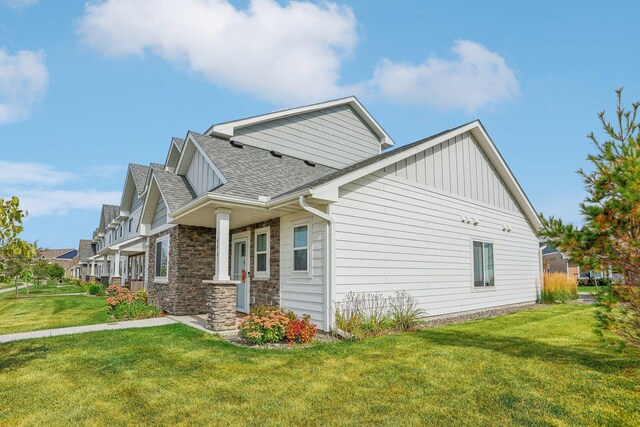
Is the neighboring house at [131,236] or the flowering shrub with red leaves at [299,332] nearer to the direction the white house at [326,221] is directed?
the flowering shrub with red leaves

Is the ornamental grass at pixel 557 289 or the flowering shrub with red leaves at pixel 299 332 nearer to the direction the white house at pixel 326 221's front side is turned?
the flowering shrub with red leaves

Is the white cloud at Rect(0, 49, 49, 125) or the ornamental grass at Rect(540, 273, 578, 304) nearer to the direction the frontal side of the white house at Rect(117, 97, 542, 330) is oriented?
the white cloud

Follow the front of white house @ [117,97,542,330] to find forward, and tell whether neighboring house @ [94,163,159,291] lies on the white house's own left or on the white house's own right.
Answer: on the white house's own right

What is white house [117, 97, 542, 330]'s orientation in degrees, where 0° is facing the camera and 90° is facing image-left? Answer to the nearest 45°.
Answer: approximately 45°

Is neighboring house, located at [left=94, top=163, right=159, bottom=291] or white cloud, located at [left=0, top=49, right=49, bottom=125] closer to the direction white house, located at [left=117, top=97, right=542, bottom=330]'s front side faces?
the white cloud

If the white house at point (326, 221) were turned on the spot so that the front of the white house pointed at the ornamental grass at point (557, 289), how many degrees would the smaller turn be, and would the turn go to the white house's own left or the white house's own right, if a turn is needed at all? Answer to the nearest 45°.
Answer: approximately 180°

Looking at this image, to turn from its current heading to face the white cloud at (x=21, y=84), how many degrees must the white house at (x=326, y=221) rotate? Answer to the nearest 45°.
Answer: approximately 45° to its right

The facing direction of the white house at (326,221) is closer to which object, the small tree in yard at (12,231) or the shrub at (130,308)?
the small tree in yard
